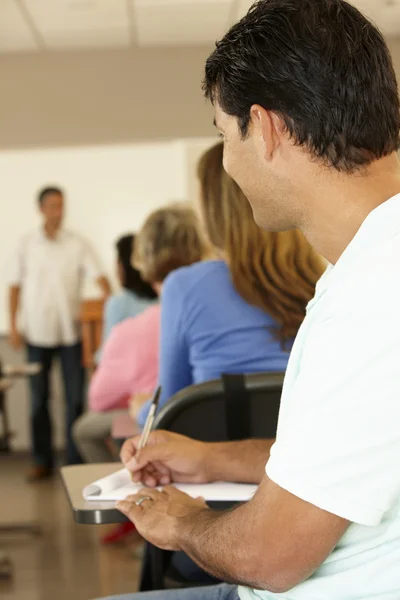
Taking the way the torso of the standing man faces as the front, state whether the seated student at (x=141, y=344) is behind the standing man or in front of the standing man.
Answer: in front

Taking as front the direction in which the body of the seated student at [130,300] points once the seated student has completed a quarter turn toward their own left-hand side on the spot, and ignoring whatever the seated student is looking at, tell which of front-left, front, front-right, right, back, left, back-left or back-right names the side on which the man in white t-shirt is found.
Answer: front-left

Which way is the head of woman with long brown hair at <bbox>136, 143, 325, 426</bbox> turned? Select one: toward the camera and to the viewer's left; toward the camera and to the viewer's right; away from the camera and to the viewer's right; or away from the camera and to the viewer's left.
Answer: away from the camera and to the viewer's left

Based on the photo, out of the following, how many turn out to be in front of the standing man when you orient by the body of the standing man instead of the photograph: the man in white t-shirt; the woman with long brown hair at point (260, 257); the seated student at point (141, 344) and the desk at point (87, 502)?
4

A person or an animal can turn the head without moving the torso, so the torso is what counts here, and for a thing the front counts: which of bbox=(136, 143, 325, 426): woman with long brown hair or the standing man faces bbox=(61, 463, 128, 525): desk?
the standing man

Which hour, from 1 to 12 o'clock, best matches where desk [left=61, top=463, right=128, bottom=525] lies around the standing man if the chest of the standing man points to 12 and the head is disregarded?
The desk is roughly at 12 o'clock from the standing man.

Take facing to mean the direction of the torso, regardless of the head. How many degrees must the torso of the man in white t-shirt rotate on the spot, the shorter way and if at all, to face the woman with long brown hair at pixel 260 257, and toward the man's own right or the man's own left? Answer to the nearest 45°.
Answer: approximately 45° to the man's own right

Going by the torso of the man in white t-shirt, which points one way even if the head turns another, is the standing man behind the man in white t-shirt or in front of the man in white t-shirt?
in front

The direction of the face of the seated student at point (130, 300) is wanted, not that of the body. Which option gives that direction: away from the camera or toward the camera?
away from the camera

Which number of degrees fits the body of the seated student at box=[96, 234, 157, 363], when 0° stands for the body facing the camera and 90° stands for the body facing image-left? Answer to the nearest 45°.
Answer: approximately 135°

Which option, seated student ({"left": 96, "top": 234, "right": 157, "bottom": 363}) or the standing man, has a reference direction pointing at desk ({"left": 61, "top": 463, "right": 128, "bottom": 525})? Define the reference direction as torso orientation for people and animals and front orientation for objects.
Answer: the standing man

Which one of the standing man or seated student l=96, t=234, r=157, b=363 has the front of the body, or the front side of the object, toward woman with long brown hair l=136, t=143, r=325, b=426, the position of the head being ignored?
the standing man

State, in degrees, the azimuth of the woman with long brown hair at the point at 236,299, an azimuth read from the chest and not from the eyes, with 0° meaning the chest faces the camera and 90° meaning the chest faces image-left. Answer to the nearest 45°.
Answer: approximately 135°

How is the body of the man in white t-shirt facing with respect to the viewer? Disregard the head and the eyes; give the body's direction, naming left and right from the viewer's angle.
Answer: facing away from the viewer and to the left of the viewer
